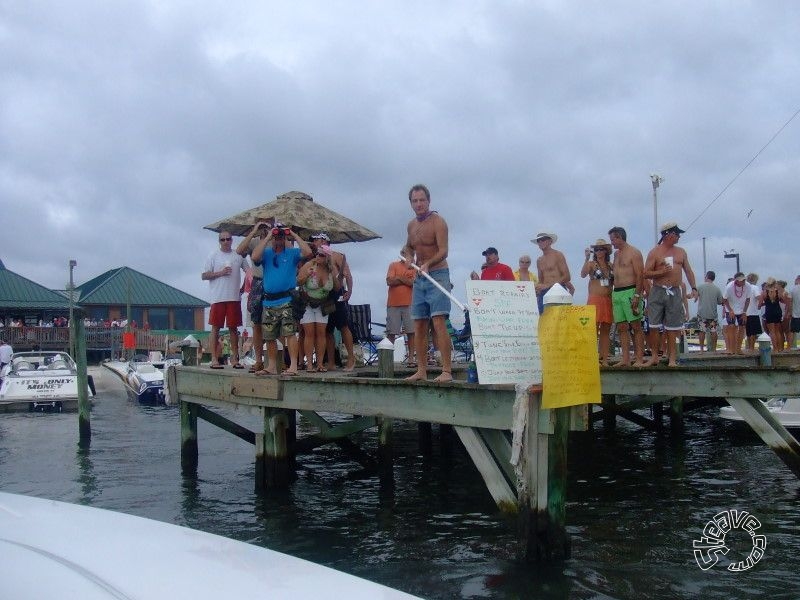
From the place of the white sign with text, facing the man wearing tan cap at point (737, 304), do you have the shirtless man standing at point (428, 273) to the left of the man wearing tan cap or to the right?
left

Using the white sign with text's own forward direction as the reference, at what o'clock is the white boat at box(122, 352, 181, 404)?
The white boat is roughly at 5 o'clock from the white sign with text.

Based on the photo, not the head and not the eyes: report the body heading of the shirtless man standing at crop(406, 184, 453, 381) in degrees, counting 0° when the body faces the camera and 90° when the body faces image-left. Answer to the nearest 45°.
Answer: approximately 45°

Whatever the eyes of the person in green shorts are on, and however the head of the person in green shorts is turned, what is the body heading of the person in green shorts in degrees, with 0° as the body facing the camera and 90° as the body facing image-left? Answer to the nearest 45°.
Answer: approximately 45°

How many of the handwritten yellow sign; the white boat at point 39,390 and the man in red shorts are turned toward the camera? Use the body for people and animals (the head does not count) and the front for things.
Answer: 2

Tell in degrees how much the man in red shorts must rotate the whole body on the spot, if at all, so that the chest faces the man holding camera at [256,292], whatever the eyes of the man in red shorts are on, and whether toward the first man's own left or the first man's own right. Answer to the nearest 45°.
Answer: approximately 45° to the first man's own left

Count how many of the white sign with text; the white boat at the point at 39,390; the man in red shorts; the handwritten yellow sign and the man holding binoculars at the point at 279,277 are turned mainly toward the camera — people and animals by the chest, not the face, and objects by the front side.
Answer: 4

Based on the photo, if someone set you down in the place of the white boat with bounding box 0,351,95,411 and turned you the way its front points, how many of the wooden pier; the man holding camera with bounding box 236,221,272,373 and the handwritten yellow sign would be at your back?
3

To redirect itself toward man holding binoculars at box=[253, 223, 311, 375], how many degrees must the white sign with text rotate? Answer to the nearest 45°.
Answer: approximately 135° to its right
